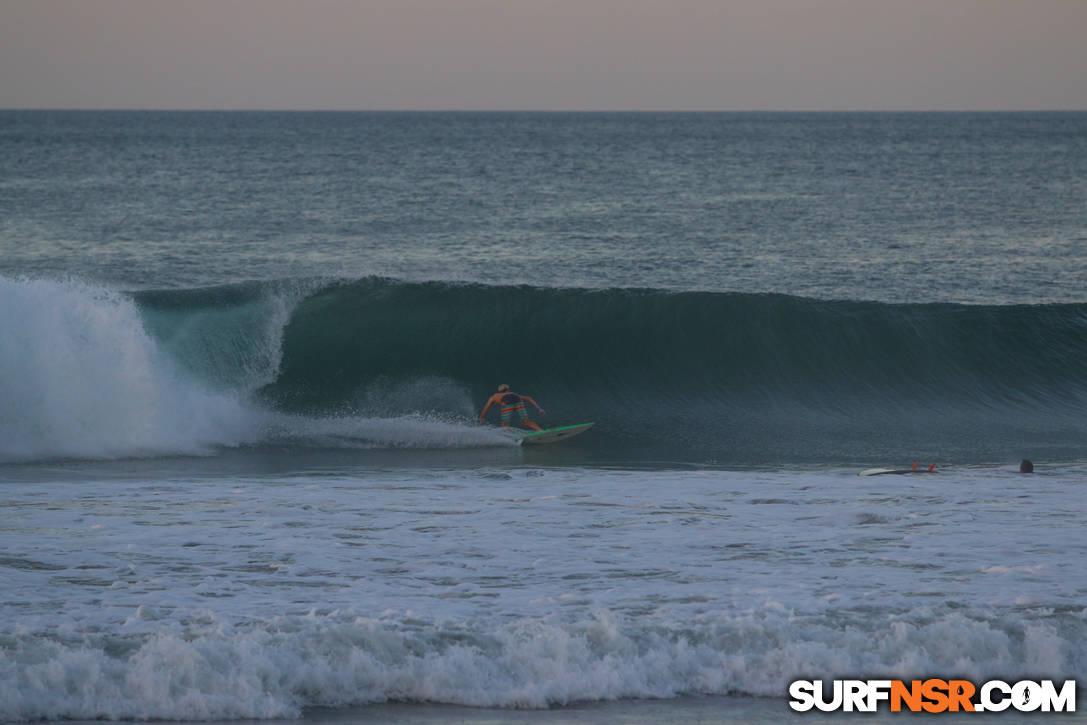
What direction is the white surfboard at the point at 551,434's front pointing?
to the viewer's right

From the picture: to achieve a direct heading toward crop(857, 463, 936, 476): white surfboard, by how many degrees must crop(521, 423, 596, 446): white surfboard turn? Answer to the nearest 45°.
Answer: approximately 45° to its right
